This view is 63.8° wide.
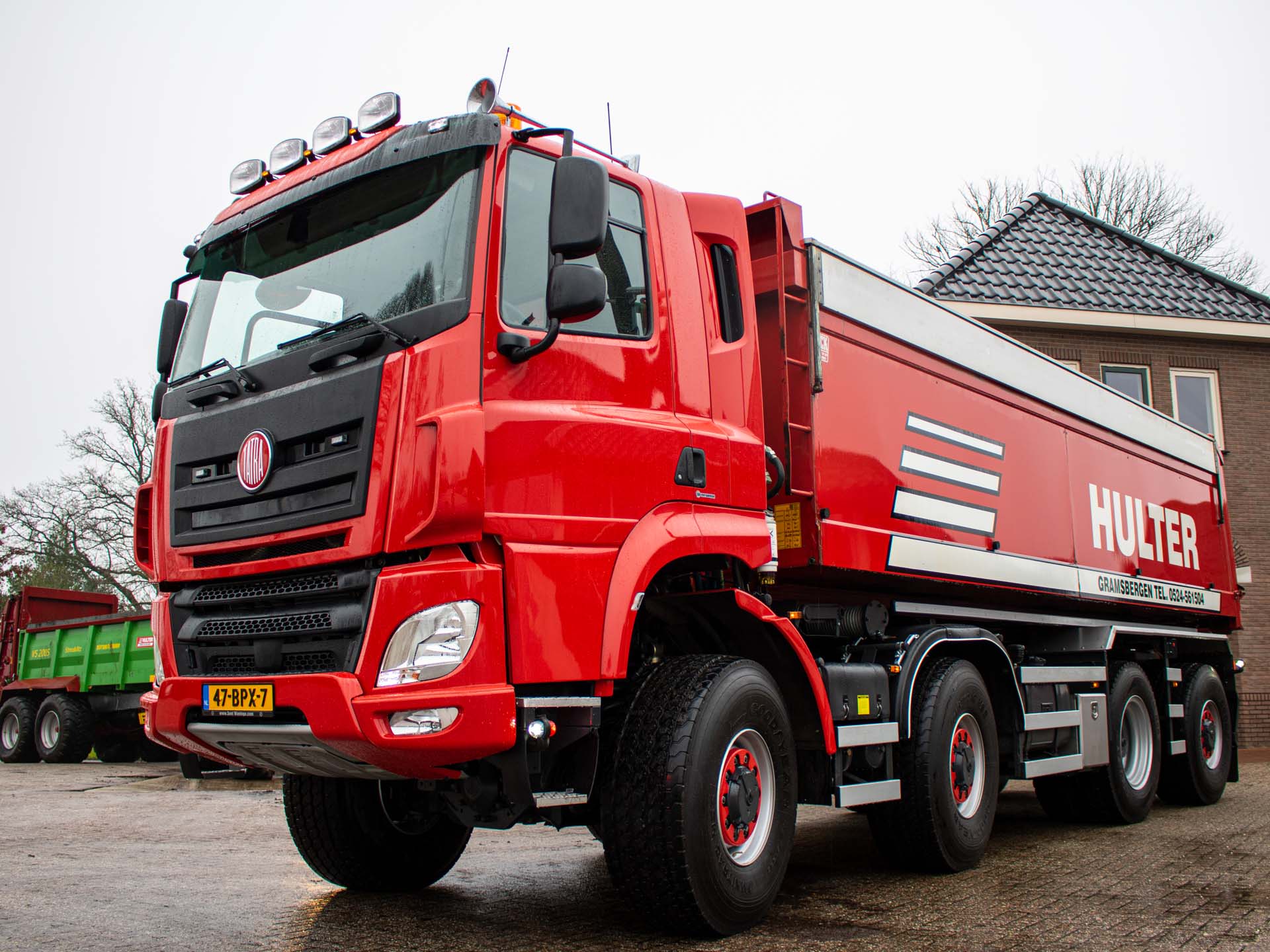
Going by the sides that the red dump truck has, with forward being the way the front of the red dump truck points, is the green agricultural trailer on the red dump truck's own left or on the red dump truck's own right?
on the red dump truck's own right

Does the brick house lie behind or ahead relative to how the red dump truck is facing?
behind

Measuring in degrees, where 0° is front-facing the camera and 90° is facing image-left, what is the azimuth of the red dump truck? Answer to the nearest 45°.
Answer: approximately 45°

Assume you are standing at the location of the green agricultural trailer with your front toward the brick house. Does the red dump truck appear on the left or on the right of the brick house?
right
